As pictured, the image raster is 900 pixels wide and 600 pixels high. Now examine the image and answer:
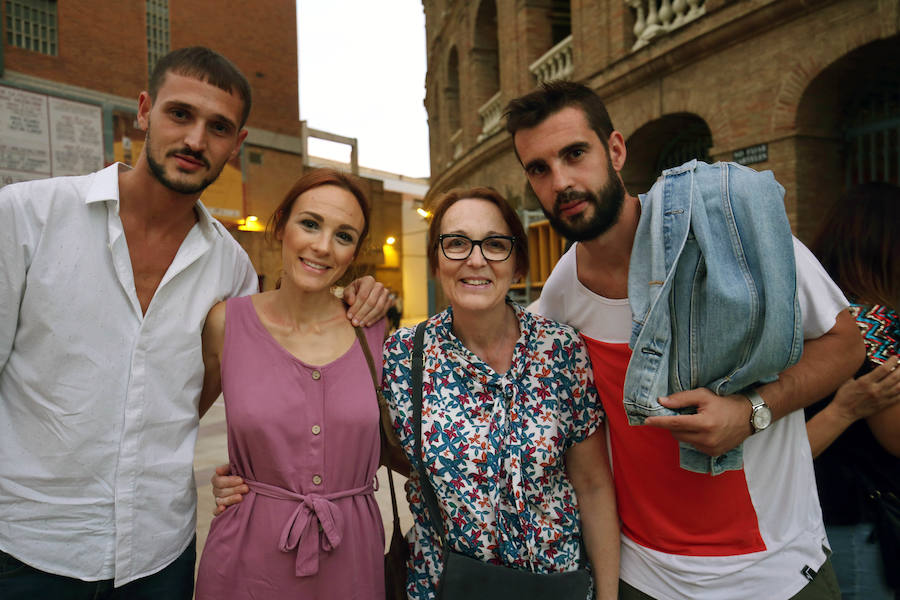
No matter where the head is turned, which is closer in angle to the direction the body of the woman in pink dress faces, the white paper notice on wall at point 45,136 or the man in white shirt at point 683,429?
the man in white shirt

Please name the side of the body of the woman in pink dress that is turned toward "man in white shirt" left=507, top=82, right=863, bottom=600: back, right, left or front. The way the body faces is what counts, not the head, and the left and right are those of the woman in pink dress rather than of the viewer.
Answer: left

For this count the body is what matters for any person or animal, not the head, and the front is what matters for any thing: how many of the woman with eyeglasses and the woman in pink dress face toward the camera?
2

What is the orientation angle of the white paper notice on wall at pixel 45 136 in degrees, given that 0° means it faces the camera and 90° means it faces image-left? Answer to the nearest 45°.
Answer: approximately 315°

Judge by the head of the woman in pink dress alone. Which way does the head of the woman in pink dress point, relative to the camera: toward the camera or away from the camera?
toward the camera

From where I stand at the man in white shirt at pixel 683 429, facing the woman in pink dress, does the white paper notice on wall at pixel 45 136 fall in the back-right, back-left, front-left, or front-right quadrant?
front-right

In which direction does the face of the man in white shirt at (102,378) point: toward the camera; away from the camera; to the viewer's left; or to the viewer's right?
toward the camera

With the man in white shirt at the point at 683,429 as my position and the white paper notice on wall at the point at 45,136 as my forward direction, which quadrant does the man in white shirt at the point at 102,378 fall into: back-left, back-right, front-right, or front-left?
front-left

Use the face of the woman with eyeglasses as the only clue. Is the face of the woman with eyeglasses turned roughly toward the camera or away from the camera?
toward the camera

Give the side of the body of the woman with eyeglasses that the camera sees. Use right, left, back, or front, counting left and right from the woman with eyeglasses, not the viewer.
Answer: front

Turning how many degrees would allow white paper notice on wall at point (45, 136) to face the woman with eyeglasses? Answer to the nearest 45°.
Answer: approximately 45° to its right

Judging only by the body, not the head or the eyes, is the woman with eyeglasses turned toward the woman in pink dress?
no

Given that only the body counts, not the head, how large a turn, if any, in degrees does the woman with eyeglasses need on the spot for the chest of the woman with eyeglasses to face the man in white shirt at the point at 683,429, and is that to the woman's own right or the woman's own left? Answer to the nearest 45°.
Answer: approximately 90° to the woman's own left

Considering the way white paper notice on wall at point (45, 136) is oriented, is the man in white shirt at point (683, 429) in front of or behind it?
in front

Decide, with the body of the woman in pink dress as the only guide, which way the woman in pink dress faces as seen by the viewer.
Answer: toward the camera

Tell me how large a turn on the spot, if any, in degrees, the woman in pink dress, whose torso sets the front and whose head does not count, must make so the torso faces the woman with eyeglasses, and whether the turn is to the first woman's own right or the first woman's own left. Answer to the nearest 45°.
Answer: approximately 90° to the first woman's own left

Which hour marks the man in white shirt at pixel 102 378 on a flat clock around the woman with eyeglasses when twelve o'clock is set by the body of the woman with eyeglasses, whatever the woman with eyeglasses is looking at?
The man in white shirt is roughly at 3 o'clock from the woman with eyeglasses.

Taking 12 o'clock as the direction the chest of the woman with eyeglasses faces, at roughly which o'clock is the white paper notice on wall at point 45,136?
The white paper notice on wall is roughly at 4 o'clock from the woman with eyeglasses.
